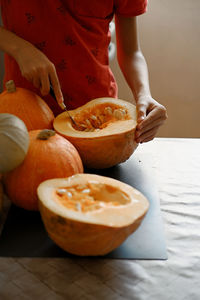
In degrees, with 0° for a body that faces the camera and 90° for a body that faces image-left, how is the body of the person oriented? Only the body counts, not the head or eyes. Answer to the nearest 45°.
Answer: approximately 0°

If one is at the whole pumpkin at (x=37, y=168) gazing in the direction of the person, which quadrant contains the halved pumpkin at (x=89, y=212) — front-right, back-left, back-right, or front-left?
back-right
